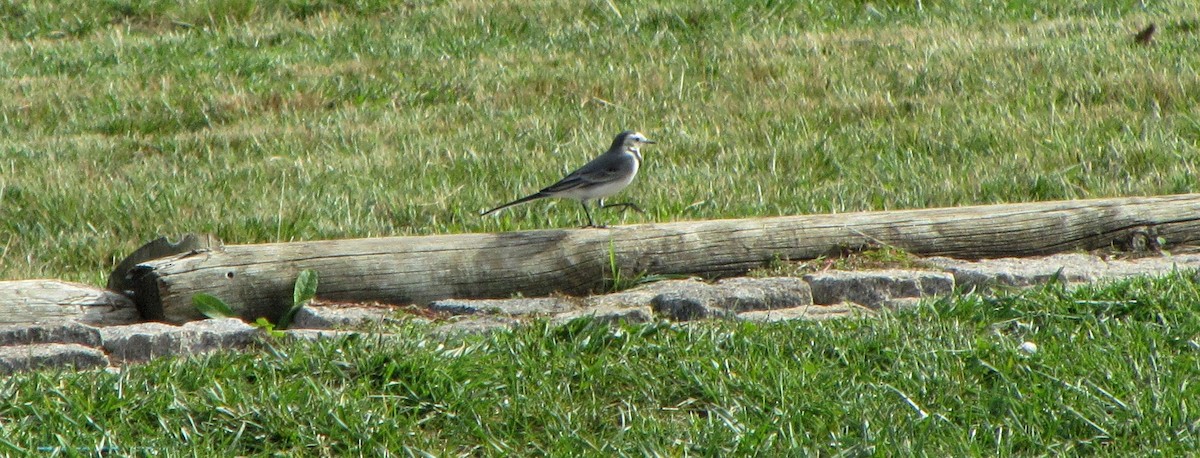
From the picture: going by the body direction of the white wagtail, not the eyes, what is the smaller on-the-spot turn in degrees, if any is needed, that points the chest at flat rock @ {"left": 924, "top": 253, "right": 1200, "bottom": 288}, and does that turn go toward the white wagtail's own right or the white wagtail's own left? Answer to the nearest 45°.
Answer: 0° — it already faces it

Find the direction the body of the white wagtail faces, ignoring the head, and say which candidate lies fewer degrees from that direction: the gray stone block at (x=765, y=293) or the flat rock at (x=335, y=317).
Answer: the gray stone block

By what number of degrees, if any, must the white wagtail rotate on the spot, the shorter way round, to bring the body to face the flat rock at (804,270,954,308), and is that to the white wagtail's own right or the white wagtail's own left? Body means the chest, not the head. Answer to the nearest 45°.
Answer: approximately 45° to the white wagtail's own right

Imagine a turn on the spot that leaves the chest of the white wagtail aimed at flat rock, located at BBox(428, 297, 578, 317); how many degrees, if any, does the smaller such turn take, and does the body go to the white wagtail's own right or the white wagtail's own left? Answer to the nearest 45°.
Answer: approximately 135° to the white wagtail's own right

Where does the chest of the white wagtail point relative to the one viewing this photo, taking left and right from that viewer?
facing to the right of the viewer
